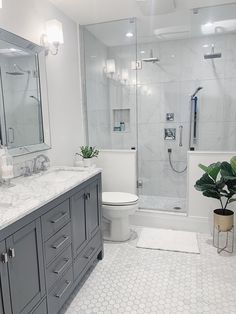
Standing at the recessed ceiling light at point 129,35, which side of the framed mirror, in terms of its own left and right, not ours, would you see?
left

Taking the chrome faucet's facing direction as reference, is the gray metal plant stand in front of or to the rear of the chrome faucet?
in front

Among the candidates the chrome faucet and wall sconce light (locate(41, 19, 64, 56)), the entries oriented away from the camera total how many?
0

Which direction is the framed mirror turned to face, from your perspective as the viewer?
facing the viewer and to the right of the viewer

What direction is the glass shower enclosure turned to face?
toward the camera

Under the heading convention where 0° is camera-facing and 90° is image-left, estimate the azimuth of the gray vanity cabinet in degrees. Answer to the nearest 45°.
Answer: approximately 315°

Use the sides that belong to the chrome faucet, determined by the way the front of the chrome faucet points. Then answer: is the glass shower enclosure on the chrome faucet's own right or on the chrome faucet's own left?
on the chrome faucet's own left

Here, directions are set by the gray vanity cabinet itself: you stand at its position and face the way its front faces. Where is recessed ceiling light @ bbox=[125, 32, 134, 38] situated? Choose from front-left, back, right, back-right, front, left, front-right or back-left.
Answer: left

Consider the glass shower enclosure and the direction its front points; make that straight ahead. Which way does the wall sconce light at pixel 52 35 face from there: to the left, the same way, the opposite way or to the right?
to the left

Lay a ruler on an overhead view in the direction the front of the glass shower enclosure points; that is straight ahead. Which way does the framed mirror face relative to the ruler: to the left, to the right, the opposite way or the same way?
to the left

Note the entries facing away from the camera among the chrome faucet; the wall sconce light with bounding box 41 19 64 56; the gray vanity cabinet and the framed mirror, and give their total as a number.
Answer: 0

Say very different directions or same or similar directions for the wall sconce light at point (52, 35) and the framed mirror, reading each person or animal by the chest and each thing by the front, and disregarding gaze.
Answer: same or similar directions

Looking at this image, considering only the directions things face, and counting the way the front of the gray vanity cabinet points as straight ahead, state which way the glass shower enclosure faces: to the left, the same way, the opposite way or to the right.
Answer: to the right
